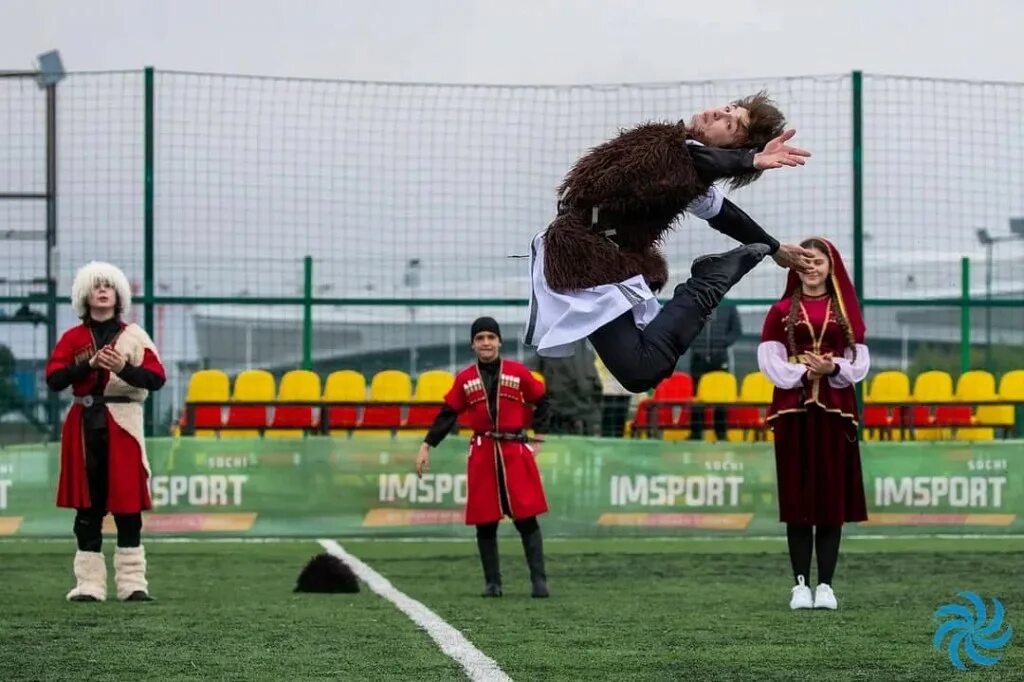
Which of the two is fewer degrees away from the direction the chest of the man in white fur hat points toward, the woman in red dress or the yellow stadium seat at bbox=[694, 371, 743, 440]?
the woman in red dress

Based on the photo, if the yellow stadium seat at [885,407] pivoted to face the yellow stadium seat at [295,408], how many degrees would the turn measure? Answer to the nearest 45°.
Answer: approximately 90° to its right

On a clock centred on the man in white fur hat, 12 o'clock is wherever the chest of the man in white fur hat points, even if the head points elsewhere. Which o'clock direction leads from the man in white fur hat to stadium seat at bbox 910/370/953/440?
The stadium seat is roughly at 8 o'clock from the man in white fur hat.

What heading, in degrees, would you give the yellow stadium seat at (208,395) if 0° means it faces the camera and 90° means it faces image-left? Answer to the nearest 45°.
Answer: approximately 0°

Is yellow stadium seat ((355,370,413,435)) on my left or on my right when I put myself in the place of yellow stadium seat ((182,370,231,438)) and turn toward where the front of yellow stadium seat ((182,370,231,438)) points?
on my left

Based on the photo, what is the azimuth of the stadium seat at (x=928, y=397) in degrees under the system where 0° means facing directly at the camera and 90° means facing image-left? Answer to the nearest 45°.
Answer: approximately 0°
